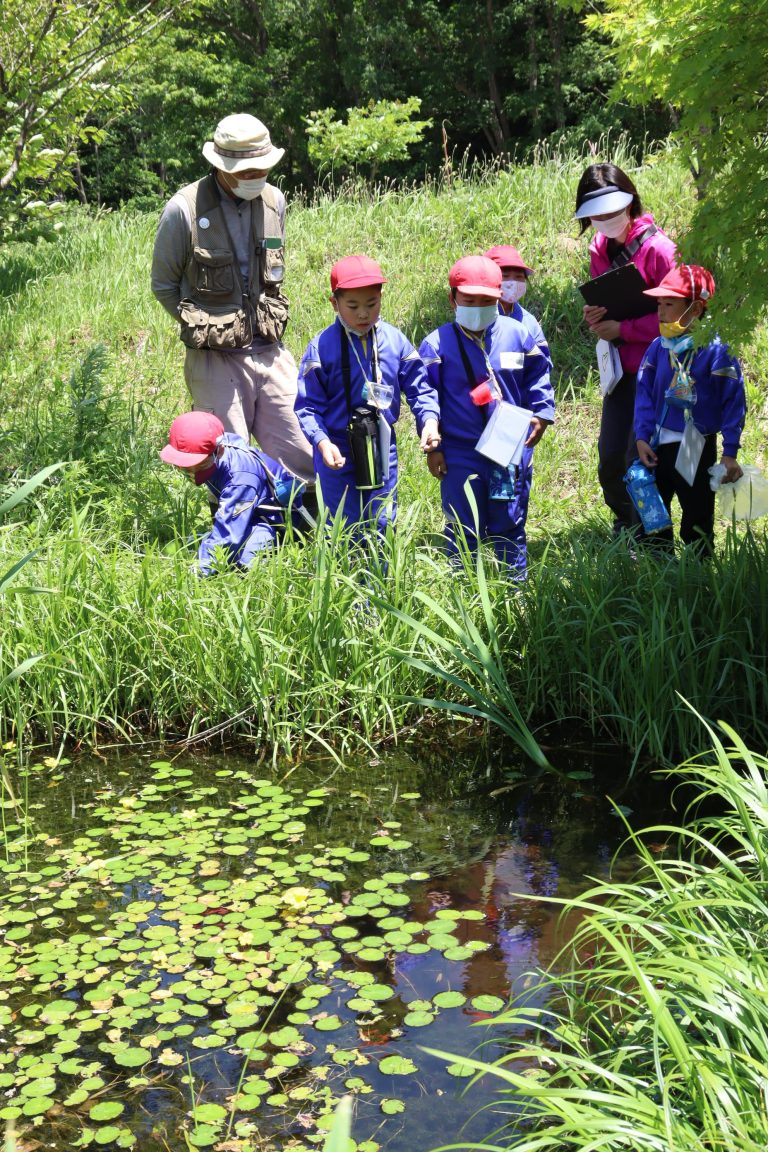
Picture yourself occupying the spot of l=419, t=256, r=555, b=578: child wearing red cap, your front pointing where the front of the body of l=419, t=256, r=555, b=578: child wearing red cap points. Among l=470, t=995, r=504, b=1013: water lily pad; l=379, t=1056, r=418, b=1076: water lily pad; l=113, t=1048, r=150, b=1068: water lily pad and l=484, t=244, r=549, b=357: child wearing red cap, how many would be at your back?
1

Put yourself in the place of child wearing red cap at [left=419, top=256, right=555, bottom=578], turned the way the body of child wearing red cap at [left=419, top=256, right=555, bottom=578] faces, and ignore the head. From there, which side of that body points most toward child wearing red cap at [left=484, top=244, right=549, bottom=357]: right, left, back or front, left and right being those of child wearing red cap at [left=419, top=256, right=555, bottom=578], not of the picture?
back

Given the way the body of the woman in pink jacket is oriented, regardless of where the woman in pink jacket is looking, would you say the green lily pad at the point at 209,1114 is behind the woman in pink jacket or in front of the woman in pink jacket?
in front

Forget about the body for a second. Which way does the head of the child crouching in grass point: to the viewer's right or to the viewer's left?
to the viewer's left

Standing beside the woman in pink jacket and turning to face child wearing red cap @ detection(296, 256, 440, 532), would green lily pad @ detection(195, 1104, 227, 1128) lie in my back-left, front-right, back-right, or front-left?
front-left

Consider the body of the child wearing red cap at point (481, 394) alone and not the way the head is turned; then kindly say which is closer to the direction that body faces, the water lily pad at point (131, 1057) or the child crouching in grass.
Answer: the water lily pad

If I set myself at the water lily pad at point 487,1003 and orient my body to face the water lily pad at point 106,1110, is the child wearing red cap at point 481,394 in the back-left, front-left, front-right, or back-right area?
back-right

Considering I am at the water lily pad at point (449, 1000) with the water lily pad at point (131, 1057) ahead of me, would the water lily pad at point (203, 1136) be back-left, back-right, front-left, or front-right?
front-left

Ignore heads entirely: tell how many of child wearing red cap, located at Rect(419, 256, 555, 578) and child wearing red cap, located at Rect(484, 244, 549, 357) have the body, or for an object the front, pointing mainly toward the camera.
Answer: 2

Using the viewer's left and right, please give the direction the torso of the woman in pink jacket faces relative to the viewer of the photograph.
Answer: facing the viewer and to the left of the viewer

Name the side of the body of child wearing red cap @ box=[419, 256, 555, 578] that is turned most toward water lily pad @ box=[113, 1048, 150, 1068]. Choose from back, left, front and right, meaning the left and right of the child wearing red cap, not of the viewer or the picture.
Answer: front

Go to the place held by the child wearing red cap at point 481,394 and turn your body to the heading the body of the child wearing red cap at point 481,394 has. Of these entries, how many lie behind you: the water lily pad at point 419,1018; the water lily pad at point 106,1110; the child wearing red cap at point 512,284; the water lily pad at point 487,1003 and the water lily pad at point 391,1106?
1

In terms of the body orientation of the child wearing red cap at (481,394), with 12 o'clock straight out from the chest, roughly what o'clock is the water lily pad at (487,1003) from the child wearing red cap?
The water lily pad is roughly at 12 o'clock from the child wearing red cap.

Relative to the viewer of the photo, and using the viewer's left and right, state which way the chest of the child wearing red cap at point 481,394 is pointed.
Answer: facing the viewer

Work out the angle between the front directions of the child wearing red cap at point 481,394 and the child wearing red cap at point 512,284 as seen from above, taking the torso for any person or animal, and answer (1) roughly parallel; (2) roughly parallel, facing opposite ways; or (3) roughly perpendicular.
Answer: roughly parallel

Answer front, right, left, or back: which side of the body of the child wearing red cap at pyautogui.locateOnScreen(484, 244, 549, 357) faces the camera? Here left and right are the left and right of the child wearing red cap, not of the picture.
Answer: front

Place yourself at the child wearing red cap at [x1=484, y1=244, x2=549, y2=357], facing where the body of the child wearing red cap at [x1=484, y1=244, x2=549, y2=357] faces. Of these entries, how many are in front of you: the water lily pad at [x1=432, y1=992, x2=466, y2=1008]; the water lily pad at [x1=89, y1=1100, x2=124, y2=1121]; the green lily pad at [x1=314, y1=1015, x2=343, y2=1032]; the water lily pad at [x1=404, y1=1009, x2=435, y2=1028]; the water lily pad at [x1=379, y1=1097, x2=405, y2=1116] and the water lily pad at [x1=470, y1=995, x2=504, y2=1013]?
6
